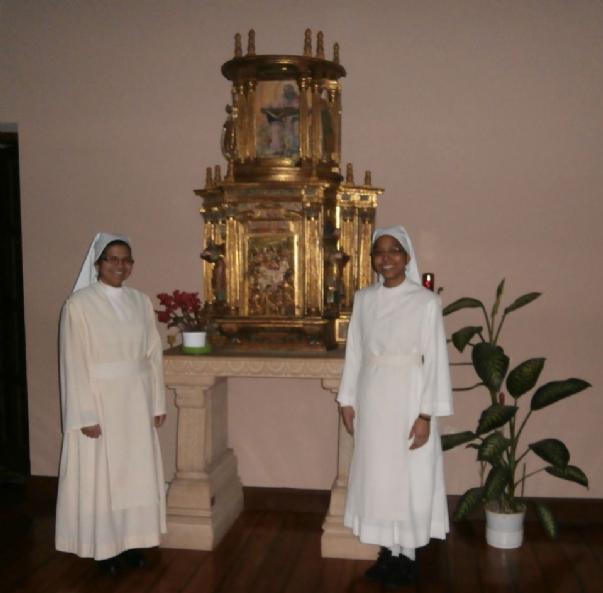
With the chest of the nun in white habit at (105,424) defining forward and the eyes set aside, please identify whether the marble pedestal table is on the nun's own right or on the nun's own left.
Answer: on the nun's own left

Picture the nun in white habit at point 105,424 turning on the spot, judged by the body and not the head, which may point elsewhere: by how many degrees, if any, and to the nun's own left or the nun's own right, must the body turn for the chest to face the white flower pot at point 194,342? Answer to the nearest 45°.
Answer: approximately 90° to the nun's own left

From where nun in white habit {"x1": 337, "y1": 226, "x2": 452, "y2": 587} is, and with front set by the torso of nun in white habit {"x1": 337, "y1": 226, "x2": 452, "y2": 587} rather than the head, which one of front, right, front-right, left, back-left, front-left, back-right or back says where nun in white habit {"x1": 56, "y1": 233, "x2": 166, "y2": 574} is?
front-right

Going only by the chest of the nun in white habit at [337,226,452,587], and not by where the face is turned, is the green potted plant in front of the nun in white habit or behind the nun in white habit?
behind

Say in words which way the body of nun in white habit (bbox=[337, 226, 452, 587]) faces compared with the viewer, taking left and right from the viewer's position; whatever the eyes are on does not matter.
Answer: facing the viewer and to the left of the viewer

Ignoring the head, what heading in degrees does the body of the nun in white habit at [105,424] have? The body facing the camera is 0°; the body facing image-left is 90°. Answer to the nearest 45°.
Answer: approximately 315°

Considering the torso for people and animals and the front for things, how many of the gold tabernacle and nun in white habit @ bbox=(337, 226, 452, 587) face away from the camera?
0

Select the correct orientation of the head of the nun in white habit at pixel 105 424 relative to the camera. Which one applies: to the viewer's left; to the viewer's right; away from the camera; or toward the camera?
toward the camera

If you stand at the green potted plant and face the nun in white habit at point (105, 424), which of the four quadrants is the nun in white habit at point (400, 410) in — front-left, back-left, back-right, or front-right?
front-left

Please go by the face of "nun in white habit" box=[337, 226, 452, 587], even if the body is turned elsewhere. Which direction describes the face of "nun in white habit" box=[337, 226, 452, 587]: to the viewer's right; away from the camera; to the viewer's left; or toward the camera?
toward the camera

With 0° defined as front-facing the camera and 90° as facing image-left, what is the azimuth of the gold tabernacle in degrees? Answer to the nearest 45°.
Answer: approximately 0°
